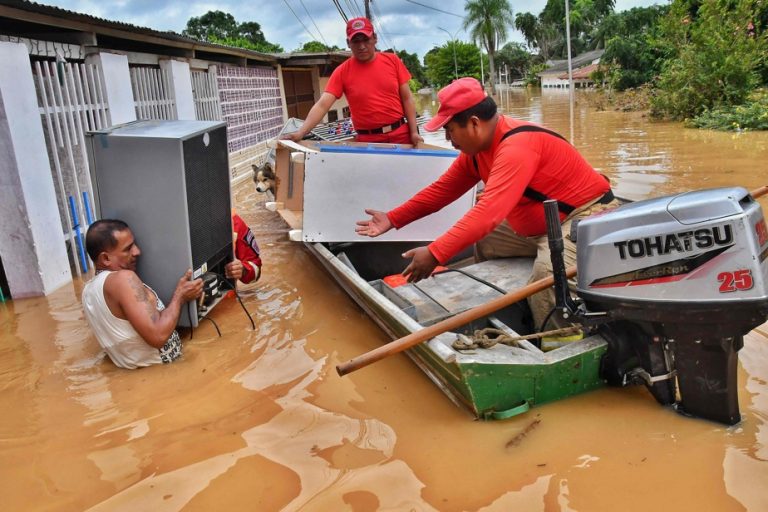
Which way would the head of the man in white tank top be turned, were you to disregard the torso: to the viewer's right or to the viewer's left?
to the viewer's right

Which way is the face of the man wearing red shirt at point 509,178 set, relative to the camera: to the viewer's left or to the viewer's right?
to the viewer's left

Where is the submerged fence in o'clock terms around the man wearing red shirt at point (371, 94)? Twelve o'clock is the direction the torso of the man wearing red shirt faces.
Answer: The submerged fence is roughly at 3 o'clock from the man wearing red shirt.

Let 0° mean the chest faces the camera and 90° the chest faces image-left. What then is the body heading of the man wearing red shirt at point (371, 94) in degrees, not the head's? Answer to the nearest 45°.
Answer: approximately 0°

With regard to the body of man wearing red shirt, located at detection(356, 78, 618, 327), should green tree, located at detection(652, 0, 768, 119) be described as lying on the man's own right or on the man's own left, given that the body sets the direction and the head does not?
on the man's own right

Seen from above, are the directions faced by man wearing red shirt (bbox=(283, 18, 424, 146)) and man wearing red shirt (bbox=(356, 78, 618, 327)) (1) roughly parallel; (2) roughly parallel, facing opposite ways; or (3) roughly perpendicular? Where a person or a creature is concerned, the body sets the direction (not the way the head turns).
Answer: roughly perpendicular

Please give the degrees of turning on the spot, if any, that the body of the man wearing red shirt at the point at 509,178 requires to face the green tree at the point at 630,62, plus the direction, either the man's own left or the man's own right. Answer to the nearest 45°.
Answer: approximately 90° to the man's own right

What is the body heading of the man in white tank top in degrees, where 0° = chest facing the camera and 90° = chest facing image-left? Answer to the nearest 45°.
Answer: approximately 270°

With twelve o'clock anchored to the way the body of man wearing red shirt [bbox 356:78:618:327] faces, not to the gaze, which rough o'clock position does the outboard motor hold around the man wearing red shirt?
The outboard motor is roughly at 8 o'clock from the man wearing red shirt.

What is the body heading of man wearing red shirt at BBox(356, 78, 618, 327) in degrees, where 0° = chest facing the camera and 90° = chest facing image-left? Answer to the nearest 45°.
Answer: approximately 90°

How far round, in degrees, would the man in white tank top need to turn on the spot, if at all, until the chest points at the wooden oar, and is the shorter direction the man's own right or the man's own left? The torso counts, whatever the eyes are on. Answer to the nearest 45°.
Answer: approximately 45° to the man's own right

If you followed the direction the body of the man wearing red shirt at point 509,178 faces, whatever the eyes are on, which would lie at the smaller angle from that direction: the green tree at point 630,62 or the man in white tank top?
the man in white tank top
